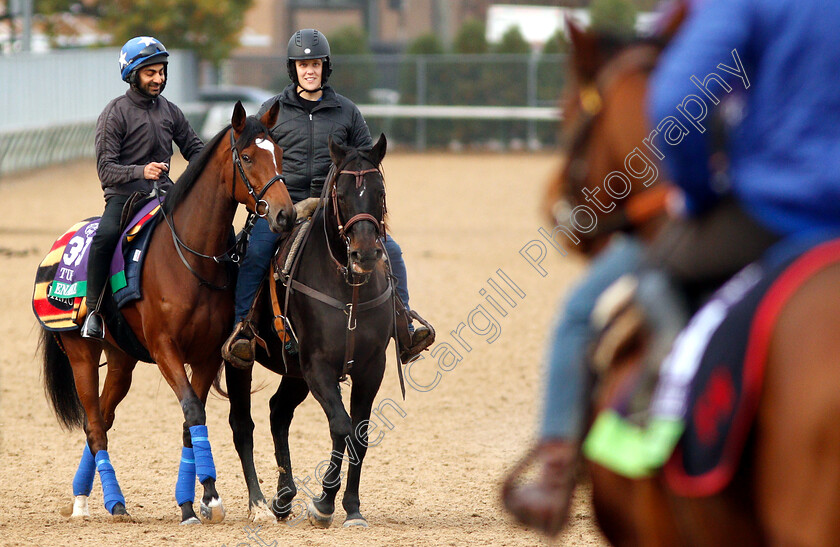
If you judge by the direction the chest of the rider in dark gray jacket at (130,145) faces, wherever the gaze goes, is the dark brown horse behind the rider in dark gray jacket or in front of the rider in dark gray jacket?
in front

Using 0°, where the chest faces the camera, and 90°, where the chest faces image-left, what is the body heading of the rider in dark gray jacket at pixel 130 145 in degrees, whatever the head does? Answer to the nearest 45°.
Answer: approximately 315°

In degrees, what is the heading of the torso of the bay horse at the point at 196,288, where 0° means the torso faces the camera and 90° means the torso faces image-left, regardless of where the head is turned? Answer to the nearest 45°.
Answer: approximately 315°

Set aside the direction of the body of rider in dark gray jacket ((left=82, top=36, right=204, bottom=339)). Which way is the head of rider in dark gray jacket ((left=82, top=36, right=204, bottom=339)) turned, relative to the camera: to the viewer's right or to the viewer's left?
to the viewer's right

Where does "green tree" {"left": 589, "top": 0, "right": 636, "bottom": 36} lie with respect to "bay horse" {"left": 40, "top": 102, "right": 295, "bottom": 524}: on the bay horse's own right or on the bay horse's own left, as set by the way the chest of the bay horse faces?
on the bay horse's own left

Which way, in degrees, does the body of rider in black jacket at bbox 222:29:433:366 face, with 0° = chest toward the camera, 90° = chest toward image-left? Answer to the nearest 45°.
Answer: approximately 0°

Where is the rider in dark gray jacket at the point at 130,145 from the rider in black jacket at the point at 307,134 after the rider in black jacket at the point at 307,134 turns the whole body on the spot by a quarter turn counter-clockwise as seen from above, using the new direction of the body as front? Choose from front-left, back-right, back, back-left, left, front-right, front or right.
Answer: back
